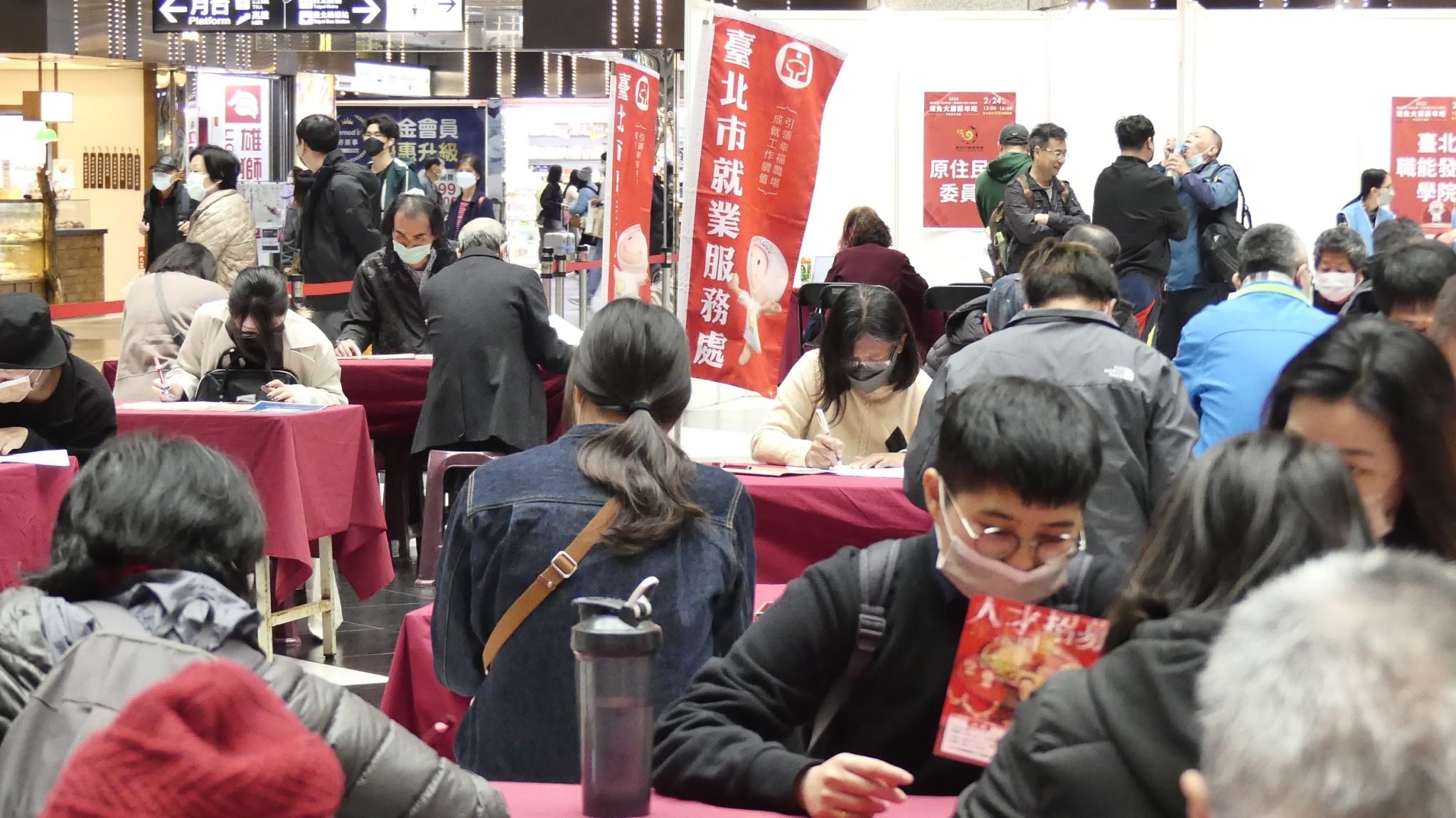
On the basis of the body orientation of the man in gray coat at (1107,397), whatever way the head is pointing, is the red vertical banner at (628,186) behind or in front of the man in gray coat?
in front

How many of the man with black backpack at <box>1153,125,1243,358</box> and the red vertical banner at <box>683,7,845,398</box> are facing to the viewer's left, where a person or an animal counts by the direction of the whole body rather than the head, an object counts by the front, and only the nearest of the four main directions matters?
1

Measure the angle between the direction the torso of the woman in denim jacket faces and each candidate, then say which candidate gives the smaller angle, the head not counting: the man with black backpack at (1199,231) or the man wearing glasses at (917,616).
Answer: the man with black backpack

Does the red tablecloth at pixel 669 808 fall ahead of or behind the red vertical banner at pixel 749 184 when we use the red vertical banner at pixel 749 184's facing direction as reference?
ahead

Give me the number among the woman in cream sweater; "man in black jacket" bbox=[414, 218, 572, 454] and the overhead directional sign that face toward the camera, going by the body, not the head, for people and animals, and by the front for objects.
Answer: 2

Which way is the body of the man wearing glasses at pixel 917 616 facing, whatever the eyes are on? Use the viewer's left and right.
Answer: facing the viewer and to the right of the viewer

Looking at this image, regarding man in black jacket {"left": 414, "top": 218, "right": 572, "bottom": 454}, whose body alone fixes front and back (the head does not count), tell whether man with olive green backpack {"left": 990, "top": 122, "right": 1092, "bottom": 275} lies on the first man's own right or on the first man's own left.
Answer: on the first man's own right

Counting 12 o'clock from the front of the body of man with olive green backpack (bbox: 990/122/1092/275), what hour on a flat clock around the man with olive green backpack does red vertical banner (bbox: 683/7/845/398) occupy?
The red vertical banner is roughly at 2 o'clock from the man with olive green backpack.

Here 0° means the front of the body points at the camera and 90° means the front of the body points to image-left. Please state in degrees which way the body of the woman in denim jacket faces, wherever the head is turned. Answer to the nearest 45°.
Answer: approximately 180°

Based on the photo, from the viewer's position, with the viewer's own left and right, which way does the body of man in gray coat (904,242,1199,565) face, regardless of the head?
facing away from the viewer

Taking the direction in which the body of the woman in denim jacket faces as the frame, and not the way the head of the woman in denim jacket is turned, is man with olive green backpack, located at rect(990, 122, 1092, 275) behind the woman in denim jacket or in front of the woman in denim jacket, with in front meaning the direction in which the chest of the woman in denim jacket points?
in front

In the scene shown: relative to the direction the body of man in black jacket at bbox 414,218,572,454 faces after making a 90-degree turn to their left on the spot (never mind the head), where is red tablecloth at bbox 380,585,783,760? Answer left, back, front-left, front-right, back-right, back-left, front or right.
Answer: left

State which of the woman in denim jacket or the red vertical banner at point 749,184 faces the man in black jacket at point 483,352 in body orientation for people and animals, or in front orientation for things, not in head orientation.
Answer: the woman in denim jacket

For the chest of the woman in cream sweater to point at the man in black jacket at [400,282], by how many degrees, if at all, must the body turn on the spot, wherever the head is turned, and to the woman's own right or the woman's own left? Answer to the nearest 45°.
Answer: approximately 135° to the woman's own right

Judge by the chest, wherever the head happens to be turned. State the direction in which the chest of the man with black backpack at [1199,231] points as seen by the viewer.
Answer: to the viewer's left

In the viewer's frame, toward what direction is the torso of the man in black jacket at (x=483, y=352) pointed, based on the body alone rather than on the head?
away from the camera

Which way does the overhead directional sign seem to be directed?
toward the camera

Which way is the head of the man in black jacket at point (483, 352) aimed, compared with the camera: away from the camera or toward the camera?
away from the camera
